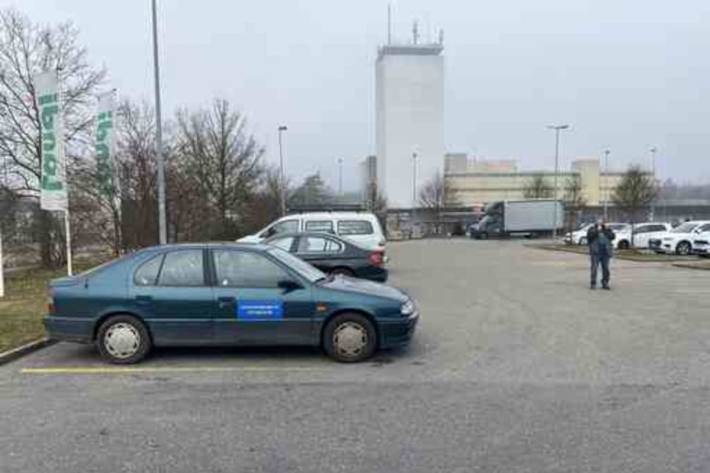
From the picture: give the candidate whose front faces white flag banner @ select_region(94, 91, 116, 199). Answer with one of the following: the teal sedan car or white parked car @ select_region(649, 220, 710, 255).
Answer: the white parked car

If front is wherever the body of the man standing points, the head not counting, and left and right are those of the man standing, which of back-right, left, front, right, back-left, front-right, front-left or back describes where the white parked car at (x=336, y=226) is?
right

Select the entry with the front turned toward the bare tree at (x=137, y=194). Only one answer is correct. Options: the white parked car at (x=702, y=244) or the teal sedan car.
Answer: the white parked car

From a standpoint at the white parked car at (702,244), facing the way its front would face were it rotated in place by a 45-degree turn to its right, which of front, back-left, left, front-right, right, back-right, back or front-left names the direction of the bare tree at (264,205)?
front

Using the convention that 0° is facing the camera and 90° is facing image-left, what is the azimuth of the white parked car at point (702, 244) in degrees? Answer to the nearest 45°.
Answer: approximately 45°

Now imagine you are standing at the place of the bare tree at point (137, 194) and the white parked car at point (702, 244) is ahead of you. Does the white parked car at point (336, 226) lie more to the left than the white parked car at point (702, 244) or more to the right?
right

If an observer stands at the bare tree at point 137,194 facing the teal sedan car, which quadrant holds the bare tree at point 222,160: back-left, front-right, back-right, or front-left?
back-left

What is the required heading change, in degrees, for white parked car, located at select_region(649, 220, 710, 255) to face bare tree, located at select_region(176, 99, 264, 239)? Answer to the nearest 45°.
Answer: approximately 45° to its right

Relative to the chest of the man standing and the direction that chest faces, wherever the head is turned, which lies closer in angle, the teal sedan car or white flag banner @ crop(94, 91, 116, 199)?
the teal sedan car

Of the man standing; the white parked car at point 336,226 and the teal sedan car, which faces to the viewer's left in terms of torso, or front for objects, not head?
the white parked car

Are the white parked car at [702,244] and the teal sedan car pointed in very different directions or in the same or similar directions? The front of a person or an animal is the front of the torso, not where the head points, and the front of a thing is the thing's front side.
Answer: very different directions

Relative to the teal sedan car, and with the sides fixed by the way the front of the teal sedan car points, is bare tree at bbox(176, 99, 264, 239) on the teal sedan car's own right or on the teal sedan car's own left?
on the teal sedan car's own left

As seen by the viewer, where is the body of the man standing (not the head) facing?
toward the camera

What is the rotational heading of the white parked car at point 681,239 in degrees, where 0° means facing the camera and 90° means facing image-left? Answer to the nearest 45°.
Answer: approximately 45°

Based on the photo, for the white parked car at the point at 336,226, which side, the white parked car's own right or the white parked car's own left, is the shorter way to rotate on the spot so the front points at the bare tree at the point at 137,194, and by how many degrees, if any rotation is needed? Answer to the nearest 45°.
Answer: approximately 45° to the white parked car's own right

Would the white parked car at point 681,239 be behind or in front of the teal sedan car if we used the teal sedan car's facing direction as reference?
in front

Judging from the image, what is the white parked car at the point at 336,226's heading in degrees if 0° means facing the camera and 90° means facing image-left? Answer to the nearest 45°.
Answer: approximately 90°

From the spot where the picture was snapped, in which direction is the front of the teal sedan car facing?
facing to the right of the viewer

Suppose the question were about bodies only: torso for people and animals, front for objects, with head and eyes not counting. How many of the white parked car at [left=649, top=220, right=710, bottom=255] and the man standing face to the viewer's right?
0

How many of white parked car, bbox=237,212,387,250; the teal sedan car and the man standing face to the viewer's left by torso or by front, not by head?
1

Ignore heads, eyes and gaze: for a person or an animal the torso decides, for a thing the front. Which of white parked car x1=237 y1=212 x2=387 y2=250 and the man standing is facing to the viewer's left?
the white parked car

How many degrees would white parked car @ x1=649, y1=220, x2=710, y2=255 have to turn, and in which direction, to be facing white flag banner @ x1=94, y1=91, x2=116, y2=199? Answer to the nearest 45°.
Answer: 0° — it already faces it
